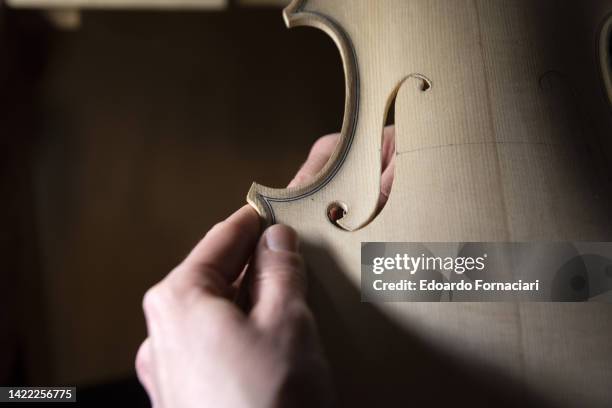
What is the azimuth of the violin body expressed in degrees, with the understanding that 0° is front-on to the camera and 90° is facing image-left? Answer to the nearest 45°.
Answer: approximately 0°
